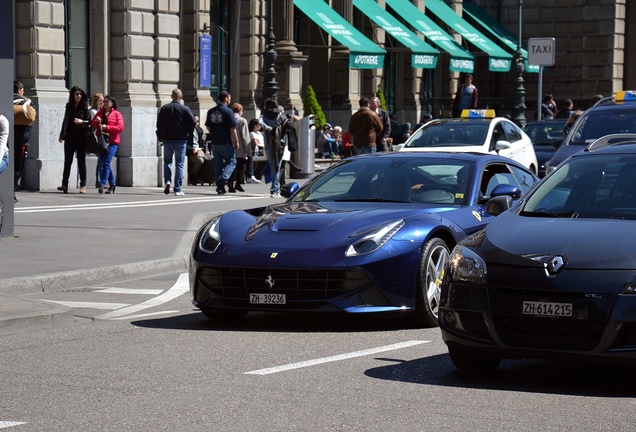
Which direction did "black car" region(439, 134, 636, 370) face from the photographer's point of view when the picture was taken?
facing the viewer and to the left of the viewer

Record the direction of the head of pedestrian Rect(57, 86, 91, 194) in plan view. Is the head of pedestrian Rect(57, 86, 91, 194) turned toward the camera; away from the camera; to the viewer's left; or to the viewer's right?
toward the camera

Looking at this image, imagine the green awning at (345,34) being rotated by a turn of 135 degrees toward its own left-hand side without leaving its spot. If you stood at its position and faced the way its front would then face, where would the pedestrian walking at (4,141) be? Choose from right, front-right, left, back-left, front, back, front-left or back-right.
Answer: back

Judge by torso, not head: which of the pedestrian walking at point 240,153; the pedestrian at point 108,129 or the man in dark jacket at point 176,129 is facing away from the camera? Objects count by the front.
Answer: the man in dark jacket

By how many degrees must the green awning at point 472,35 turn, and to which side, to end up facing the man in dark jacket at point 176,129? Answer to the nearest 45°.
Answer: approximately 45° to its right

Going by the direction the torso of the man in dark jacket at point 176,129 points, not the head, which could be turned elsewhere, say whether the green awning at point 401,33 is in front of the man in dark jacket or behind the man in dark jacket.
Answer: in front

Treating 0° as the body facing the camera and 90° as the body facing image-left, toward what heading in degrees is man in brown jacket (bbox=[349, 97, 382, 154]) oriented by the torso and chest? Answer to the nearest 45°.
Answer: approximately 180°

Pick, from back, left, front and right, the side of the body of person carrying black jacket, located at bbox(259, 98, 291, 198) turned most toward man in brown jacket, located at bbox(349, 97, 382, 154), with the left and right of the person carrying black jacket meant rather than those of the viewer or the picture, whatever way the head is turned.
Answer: right

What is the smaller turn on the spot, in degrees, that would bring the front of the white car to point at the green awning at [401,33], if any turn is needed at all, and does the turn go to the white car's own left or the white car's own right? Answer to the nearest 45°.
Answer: approximately 135° to the white car's own right

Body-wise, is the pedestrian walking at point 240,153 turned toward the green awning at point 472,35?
no

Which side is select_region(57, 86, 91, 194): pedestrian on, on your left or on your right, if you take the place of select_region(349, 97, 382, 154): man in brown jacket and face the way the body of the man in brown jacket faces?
on your left

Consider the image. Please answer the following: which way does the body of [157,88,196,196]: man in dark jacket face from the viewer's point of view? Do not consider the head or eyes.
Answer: away from the camera

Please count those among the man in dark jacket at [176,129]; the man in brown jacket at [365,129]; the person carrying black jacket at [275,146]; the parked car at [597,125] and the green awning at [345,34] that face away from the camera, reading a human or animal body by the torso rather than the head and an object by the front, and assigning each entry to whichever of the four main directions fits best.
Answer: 3

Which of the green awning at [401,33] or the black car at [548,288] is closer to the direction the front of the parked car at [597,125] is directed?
the black car

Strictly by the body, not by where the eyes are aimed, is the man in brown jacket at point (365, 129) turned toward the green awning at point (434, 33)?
yes
